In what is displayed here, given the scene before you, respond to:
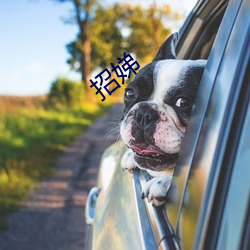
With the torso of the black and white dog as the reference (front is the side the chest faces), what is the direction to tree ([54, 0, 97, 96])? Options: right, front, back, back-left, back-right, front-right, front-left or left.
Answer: back-right

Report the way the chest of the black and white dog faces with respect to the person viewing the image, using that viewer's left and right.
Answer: facing the viewer and to the left of the viewer

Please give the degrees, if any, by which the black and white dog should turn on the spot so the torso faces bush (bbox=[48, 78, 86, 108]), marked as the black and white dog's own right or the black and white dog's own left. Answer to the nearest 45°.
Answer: approximately 135° to the black and white dog's own right
